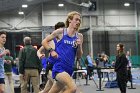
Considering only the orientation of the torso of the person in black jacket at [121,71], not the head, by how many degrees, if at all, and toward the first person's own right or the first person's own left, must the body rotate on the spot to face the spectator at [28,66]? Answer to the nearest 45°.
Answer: approximately 45° to the first person's own left

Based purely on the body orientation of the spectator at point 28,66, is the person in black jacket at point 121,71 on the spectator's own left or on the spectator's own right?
on the spectator's own right

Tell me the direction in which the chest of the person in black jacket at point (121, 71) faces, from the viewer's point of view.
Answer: to the viewer's left
